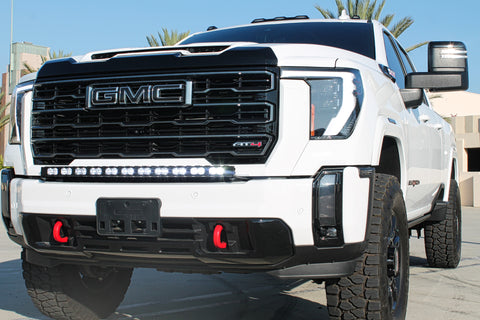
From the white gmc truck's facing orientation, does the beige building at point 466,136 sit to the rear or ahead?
to the rear

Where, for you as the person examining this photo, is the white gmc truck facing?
facing the viewer and to the left of the viewer
